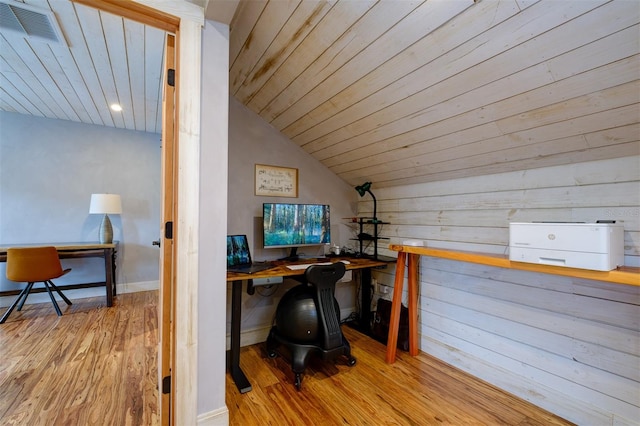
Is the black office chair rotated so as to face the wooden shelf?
no

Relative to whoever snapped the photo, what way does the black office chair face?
facing away from the viewer and to the left of the viewer

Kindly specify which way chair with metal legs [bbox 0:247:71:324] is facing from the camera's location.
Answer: facing away from the viewer and to the right of the viewer

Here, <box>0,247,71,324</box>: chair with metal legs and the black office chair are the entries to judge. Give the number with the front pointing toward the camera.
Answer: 0

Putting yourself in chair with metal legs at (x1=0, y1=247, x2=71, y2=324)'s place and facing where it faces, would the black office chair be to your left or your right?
on your right

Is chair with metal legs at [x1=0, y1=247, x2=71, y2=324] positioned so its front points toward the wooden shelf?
no

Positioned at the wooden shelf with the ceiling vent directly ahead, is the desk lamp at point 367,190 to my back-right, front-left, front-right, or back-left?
front-right

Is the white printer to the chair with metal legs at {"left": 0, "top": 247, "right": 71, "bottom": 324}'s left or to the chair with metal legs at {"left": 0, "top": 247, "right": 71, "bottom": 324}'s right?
on its right

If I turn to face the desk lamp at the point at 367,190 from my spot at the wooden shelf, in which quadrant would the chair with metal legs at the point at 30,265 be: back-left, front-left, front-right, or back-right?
front-left

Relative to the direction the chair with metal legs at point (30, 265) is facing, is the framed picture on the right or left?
on its right

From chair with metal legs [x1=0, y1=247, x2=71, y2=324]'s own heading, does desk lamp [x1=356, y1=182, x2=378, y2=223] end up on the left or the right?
on its right
